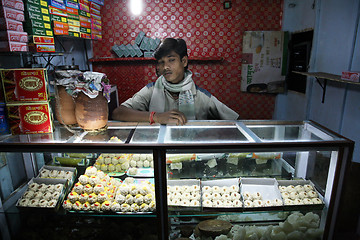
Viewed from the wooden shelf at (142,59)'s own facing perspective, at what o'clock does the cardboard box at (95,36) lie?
The cardboard box is roughly at 2 o'clock from the wooden shelf.

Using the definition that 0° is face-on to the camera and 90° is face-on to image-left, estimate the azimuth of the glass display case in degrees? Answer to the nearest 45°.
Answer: approximately 0°

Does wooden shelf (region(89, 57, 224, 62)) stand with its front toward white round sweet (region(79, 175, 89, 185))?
yes

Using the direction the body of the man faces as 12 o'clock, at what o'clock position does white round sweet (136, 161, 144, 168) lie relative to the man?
The white round sweet is roughly at 1 o'clock from the man.

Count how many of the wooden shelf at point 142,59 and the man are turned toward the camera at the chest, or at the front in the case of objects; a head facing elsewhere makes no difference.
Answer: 2

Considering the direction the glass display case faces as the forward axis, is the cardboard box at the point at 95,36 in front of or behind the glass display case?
behind

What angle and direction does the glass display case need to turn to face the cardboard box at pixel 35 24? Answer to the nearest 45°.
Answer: approximately 135° to its right

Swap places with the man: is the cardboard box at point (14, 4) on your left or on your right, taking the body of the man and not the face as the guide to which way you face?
on your right

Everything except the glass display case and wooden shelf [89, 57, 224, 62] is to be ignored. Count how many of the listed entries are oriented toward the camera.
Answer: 2

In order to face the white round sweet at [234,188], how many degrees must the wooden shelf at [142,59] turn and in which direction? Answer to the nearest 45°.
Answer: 0° — it already faces it

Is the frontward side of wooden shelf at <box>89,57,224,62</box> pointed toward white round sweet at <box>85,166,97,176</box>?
yes
